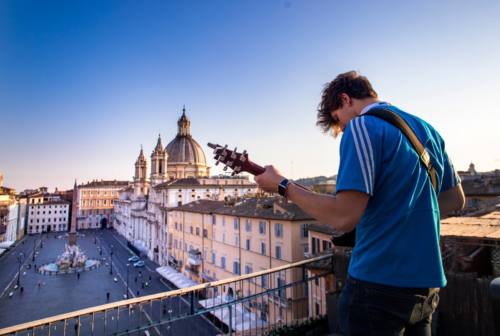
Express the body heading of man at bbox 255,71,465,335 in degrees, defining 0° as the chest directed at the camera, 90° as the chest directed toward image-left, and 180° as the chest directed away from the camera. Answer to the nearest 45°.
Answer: approximately 135°

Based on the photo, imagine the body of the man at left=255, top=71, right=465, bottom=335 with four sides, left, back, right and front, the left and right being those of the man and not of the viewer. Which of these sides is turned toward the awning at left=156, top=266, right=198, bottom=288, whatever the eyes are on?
front

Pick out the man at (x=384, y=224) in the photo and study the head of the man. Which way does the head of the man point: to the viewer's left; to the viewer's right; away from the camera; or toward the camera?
to the viewer's left
